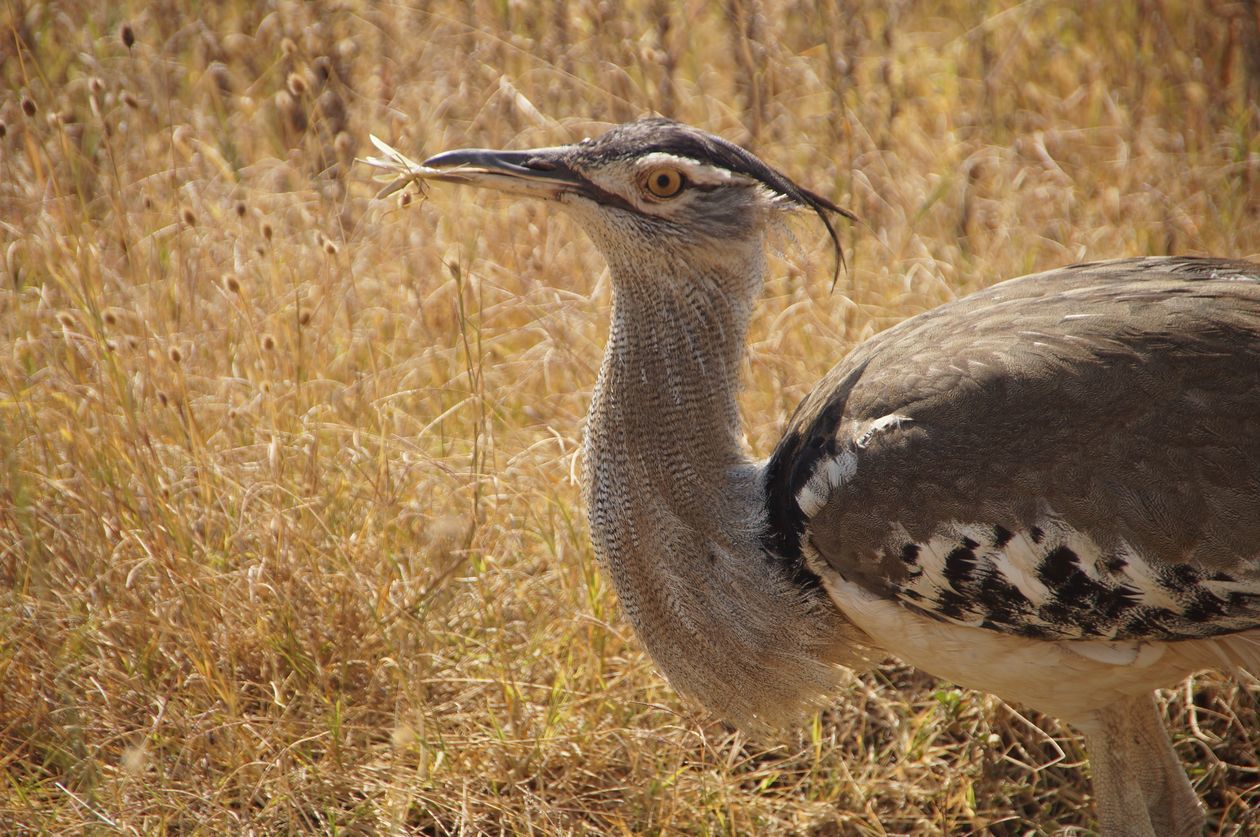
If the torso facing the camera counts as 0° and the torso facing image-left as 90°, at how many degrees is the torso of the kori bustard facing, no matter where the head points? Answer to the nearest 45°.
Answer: approximately 90°
